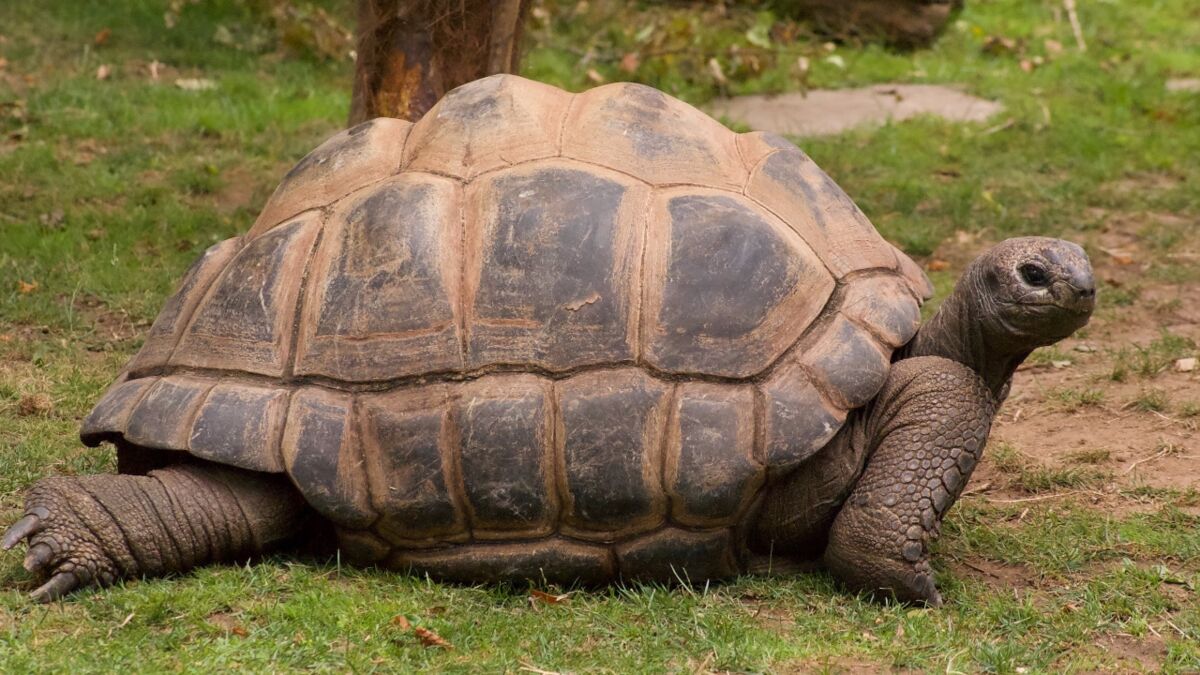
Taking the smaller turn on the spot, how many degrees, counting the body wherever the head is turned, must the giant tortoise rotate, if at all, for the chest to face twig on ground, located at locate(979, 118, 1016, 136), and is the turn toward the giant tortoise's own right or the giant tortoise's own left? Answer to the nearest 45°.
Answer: approximately 45° to the giant tortoise's own left

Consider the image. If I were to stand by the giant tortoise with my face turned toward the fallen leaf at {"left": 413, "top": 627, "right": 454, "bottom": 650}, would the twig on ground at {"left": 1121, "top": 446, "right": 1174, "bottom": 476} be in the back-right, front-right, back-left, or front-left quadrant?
back-left

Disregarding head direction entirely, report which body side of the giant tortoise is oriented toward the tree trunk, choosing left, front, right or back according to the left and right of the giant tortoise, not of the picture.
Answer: left

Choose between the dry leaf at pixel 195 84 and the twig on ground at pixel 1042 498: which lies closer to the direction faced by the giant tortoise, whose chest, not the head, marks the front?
the twig on ground

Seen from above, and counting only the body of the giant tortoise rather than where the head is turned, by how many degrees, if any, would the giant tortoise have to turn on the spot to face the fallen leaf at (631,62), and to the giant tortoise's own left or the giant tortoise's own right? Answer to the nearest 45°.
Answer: approximately 90° to the giant tortoise's own left

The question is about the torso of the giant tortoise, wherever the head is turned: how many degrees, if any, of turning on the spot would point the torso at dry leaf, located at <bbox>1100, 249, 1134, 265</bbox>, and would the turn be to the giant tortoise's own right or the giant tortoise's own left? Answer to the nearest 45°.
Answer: approximately 45° to the giant tortoise's own left

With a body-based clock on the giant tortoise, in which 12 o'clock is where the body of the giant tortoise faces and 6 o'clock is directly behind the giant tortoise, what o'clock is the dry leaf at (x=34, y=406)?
The dry leaf is roughly at 7 o'clock from the giant tortoise.

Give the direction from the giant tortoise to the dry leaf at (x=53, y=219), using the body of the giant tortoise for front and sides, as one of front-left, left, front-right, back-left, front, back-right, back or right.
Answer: back-left

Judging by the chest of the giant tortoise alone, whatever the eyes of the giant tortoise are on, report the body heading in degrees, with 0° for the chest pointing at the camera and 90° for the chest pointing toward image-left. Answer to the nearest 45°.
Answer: approximately 270°

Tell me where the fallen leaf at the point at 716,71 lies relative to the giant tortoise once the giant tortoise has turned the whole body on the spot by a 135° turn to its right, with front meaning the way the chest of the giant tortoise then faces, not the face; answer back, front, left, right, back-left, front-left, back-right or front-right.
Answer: back-right
